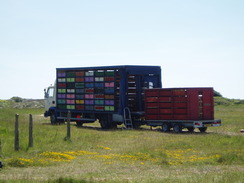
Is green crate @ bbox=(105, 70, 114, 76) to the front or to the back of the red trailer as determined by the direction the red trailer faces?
to the front

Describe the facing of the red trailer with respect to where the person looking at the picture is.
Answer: facing away from the viewer and to the left of the viewer

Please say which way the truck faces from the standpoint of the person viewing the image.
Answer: facing away from the viewer and to the left of the viewer
